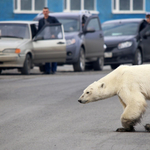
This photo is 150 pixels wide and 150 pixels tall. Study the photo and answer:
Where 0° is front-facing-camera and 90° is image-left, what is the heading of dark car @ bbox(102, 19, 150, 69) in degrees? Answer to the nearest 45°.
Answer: approximately 45°

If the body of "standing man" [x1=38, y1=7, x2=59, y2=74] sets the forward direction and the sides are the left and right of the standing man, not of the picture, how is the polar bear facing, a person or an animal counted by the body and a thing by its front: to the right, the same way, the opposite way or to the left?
to the right

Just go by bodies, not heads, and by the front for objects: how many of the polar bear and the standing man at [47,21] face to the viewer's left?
1

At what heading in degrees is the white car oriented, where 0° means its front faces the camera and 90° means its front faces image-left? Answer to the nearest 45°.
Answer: approximately 45°

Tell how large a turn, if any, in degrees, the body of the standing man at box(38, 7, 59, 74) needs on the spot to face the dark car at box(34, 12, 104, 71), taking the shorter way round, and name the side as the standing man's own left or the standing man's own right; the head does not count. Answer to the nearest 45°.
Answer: approximately 135° to the standing man's own left

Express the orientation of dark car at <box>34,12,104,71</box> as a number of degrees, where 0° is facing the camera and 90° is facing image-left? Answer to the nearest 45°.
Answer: approximately 45°

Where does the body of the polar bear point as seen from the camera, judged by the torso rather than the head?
to the viewer's left
